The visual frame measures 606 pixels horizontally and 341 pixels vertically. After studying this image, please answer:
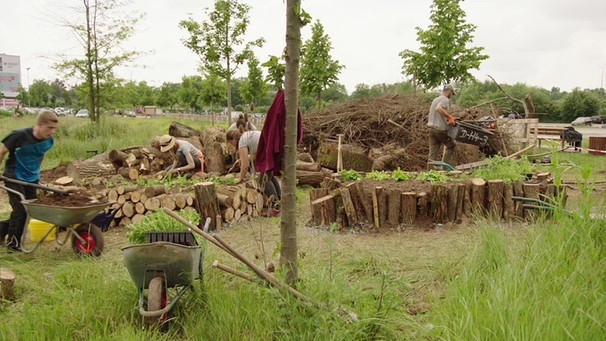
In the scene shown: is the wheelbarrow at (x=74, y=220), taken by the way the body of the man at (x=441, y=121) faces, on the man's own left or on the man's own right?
on the man's own right

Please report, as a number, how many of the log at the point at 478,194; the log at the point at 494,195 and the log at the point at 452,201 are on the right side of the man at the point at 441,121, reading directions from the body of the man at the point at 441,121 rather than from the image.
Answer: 3

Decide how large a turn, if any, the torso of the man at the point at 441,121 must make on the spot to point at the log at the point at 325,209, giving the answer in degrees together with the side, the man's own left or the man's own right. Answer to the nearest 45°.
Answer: approximately 90° to the man's own right

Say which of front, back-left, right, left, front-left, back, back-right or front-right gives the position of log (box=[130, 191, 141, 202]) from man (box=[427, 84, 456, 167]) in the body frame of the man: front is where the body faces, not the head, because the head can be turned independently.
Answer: back-right

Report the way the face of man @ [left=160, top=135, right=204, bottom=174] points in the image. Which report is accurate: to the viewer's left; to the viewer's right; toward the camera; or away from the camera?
to the viewer's left

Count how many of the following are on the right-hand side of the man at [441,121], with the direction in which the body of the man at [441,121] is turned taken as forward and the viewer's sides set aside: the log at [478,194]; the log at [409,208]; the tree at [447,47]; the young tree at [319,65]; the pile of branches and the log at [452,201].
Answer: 3

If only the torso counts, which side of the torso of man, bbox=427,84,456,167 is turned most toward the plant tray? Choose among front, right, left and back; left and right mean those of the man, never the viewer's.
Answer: right

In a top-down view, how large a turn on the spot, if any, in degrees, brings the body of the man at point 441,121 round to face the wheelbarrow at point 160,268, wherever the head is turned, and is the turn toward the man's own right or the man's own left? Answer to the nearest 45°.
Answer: approximately 90° to the man's own right

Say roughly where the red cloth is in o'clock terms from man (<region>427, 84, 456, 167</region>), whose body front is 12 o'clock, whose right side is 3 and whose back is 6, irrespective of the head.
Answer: The red cloth is roughly at 4 o'clock from the man.

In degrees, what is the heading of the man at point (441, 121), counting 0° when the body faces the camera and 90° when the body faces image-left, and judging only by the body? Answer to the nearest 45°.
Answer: approximately 270°

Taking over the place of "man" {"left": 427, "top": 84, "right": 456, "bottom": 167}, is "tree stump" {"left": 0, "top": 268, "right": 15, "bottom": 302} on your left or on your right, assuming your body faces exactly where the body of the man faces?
on your right

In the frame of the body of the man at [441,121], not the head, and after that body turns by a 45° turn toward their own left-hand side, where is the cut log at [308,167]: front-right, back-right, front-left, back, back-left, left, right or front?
back-left

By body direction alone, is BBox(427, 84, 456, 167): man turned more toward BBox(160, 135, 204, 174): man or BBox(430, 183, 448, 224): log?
the log

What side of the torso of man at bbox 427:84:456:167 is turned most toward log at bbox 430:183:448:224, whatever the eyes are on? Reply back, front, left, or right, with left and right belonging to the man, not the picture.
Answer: right

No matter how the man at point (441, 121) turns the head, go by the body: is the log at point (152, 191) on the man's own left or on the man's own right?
on the man's own right
